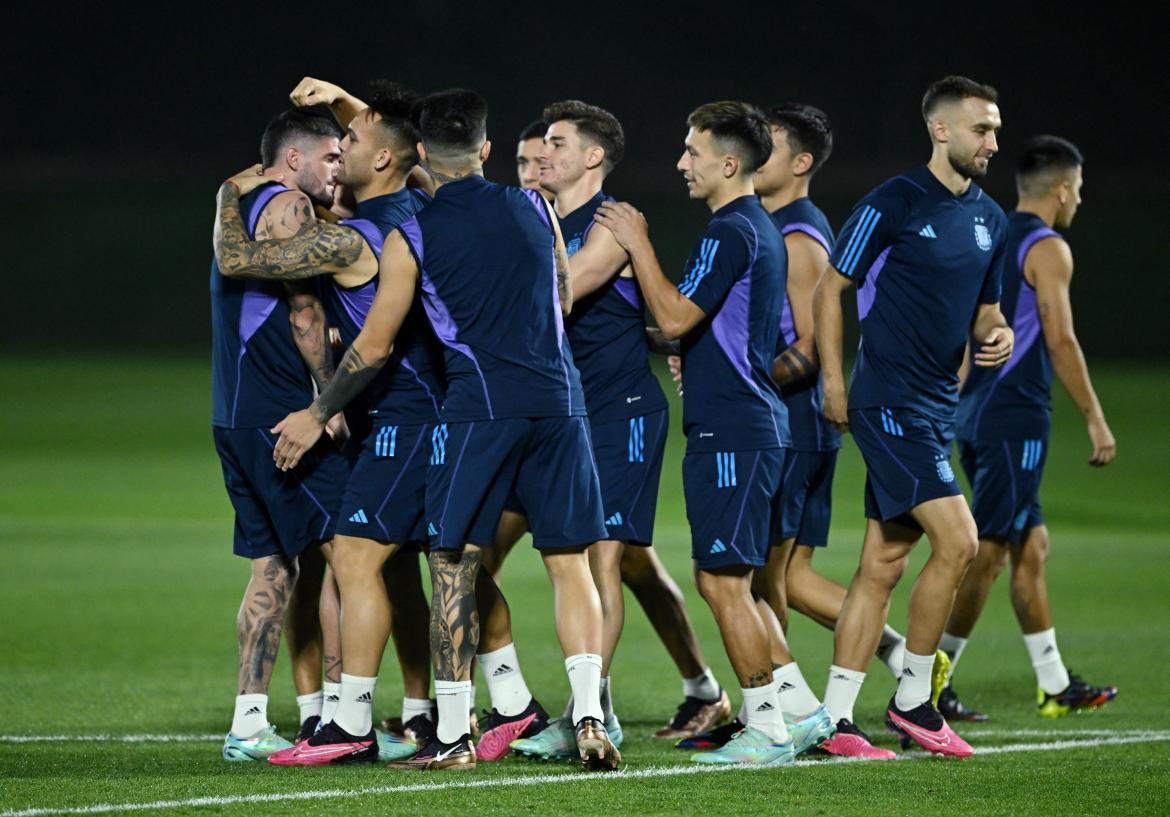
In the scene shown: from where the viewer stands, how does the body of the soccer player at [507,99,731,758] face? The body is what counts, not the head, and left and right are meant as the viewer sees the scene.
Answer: facing to the left of the viewer

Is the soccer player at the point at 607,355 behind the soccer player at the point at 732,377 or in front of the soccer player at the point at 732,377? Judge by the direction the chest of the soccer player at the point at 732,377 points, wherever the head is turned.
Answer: in front

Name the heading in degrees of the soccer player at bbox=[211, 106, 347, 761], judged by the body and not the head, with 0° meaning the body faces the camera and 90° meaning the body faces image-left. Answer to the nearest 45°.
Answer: approximately 270°

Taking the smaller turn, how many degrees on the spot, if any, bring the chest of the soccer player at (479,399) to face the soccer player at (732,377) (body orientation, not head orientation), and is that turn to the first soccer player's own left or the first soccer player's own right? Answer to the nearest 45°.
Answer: approximately 90° to the first soccer player's own right

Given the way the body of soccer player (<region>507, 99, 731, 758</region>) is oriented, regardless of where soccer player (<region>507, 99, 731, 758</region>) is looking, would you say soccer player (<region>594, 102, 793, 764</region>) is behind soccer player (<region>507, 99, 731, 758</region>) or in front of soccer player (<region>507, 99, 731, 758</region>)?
behind

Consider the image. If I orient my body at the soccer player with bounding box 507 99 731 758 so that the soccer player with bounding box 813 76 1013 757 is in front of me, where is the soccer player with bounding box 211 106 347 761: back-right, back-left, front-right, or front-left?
back-right

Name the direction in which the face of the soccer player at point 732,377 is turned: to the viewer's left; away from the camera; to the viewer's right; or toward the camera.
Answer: to the viewer's left

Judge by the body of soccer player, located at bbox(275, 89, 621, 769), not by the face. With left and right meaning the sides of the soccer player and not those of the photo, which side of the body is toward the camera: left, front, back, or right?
back

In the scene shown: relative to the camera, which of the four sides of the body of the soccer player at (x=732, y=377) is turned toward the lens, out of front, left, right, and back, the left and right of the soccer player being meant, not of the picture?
left

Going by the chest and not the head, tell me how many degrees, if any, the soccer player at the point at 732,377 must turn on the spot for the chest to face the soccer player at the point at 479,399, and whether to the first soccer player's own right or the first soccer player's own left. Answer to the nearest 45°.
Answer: approximately 45° to the first soccer player's own left

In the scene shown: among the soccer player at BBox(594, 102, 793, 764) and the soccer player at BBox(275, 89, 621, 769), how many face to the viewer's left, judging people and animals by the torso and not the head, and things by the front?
1

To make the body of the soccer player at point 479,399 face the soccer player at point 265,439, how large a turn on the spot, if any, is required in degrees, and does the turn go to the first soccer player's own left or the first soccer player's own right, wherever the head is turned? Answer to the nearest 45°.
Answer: approximately 45° to the first soccer player's own left

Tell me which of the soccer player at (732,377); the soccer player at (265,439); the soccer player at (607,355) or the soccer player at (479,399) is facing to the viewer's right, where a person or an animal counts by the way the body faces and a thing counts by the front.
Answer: the soccer player at (265,439)

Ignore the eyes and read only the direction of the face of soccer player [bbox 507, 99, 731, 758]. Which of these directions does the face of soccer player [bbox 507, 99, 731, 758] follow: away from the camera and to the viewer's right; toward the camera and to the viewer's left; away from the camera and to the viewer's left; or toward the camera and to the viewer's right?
toward the camera and to the viewer's left
